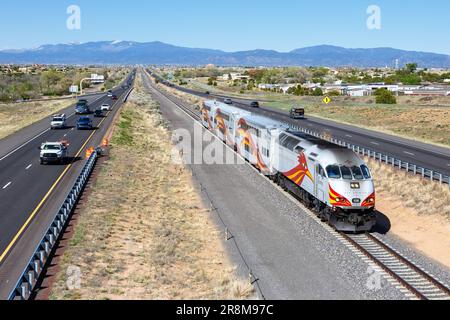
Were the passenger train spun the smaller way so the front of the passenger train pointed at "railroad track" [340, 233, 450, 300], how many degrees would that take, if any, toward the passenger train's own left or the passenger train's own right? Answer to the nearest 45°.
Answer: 0° — it already faces it

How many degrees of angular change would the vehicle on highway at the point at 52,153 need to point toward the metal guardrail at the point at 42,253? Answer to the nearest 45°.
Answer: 0° — it already faces it

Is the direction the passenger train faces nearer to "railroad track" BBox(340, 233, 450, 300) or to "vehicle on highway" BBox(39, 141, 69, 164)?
the railroad track

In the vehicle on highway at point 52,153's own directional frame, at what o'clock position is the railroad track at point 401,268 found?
The railroad track is roughly at 11 o'clock from the vehicle on highway.

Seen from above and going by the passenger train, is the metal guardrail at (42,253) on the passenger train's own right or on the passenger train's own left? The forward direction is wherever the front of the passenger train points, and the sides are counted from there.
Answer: on the passenger train's own right

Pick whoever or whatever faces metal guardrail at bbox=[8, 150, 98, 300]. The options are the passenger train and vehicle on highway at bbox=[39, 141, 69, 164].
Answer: the vehicle on highway

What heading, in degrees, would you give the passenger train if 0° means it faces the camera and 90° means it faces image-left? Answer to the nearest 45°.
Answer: approximately 315°

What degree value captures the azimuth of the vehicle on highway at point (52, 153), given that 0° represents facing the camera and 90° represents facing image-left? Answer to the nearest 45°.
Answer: approximately 0°

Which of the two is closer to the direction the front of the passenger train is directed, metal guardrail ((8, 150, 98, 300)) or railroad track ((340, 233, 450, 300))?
the railroad track
